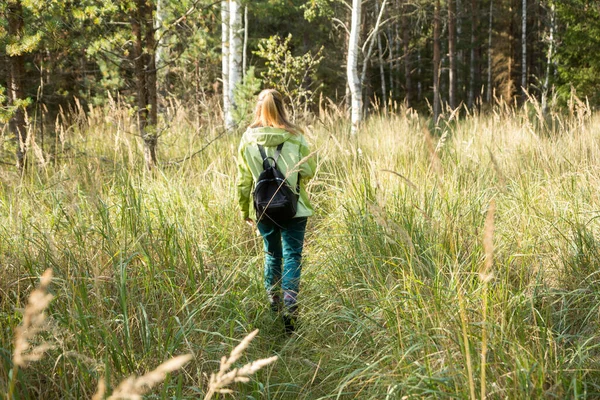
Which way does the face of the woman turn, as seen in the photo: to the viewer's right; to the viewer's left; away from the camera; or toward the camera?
away from the camera

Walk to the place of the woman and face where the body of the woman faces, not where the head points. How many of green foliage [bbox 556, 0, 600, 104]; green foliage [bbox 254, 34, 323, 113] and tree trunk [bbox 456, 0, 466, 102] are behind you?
0

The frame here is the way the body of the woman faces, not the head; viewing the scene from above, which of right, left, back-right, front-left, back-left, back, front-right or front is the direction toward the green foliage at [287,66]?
front

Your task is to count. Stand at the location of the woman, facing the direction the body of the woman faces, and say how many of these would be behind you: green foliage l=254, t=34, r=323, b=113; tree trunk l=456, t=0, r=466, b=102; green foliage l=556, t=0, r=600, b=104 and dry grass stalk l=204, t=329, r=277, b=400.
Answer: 1

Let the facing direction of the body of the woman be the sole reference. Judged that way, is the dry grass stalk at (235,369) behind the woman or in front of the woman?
behind

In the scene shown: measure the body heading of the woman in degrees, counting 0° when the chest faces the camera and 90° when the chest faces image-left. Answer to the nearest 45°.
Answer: approximately 180°

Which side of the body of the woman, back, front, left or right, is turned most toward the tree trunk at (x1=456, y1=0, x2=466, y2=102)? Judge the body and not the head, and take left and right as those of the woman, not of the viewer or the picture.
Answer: front
